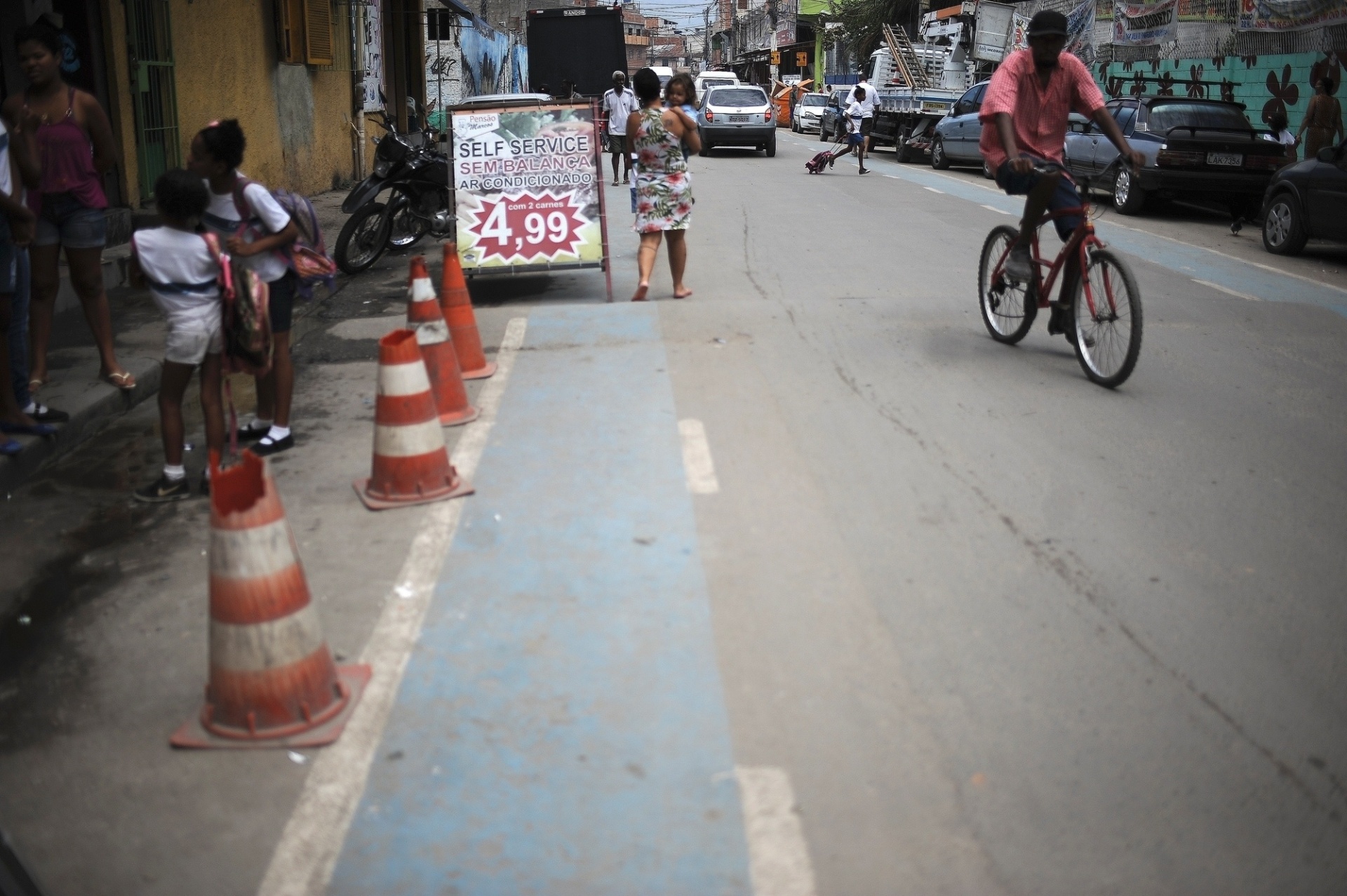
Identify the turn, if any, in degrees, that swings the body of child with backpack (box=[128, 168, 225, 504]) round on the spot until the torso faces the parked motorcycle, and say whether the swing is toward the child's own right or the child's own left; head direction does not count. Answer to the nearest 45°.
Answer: approximately 45° to the child's own right

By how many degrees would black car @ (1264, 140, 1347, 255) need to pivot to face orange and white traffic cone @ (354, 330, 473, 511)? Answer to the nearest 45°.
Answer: approximately 135° to its left

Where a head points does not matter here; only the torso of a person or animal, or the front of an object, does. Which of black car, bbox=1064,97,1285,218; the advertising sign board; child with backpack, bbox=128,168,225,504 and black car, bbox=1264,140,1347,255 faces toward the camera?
the advertising sign board

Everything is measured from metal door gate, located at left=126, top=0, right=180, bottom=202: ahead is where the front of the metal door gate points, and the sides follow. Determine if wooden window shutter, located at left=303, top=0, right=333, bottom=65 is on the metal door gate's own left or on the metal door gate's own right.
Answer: on the metal door gate's own left

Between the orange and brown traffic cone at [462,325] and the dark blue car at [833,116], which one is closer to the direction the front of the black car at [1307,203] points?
the dark blue car

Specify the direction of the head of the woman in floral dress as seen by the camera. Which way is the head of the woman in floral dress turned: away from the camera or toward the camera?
away from the camera
